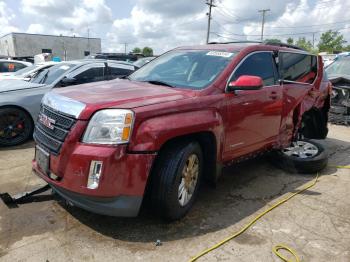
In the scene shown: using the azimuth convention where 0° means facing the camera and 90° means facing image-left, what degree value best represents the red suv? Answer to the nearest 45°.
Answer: approximately 45°

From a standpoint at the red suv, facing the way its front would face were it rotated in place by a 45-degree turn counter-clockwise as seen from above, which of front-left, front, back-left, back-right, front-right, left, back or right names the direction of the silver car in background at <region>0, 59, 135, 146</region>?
back-right

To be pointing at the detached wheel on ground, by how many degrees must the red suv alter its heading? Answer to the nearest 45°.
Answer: approximately 180°

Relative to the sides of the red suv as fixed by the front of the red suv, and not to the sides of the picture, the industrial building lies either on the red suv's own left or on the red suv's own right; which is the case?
on the red suv's own right
